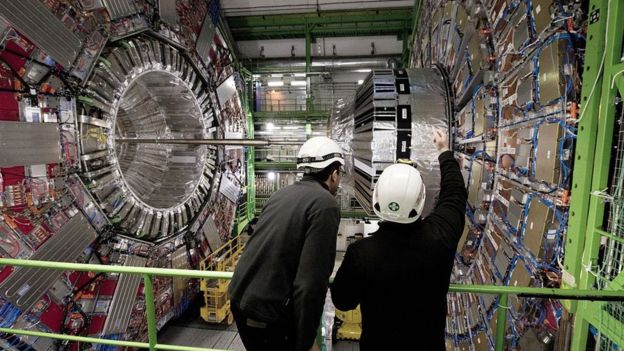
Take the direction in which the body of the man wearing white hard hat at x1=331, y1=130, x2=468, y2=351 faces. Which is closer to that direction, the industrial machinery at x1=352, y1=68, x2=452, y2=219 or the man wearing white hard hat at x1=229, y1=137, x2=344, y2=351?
the industrial machinery

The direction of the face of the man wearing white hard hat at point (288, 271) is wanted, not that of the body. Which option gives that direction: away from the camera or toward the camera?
away from the camera

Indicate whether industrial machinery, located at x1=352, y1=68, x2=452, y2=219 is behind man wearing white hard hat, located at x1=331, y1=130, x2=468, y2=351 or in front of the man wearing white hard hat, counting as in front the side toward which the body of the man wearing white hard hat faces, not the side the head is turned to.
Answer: in front

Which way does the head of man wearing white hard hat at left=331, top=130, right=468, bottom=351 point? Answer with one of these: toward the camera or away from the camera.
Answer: away from the camera

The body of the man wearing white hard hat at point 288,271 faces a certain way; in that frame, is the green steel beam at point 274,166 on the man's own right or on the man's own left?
on the man's own left

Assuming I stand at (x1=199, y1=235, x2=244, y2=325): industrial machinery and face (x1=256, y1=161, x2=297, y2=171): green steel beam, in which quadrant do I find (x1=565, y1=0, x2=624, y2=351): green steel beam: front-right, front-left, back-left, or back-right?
back-right

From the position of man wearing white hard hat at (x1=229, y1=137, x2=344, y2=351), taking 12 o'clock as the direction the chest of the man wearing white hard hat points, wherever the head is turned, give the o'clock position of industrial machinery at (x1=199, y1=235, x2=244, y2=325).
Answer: The industrial machinery is roughly at 10 o'clock from the man wearing white hard hat.

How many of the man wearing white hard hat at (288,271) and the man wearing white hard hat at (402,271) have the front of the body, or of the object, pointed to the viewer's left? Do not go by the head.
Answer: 0

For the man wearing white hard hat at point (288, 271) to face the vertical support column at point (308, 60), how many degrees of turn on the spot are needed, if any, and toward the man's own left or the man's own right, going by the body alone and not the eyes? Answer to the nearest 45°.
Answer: approximately 45° to the man's own left

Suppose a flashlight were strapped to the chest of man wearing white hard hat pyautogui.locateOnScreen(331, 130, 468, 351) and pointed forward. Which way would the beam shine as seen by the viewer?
away from the camera

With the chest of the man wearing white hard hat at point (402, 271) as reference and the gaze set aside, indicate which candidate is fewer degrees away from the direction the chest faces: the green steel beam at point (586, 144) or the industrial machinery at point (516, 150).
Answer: the industrial machinery

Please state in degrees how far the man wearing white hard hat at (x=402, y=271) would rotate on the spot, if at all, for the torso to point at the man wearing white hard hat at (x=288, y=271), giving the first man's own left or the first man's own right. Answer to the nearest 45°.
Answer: approximately 90° to the first man's own left

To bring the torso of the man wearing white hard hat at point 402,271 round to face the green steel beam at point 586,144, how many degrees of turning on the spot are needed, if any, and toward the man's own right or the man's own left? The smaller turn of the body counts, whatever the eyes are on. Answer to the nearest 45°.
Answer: approximately 90° to the man's own right

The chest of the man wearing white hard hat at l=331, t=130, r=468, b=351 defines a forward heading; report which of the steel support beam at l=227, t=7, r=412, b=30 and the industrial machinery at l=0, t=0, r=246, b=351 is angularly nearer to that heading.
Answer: the steel support beam

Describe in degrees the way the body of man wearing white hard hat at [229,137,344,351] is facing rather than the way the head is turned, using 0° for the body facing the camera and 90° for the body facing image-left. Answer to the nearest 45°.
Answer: approximately 225°
